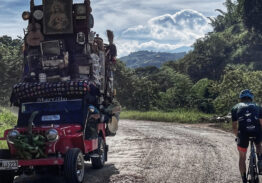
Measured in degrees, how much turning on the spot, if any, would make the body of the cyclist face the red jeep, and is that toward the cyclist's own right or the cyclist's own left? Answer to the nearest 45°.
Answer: approximately 90° to the cyclist's own left

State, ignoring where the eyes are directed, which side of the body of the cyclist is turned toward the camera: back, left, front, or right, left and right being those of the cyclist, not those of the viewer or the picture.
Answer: back
